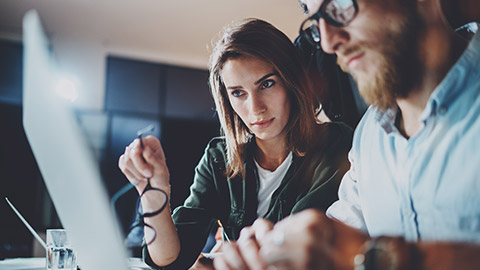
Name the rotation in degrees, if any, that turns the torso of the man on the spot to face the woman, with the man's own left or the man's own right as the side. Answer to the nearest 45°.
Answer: approximately 90° to the man's own right

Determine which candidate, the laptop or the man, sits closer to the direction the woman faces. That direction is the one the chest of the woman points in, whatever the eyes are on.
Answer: the laptop

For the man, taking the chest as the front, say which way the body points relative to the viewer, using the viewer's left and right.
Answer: facing the viewer and to the left of the viewer

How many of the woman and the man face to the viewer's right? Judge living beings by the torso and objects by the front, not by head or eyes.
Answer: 0

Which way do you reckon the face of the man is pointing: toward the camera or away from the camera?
toward the camera

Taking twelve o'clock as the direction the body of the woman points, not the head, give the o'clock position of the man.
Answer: The man is roughly at 10 o'clock from the woman.

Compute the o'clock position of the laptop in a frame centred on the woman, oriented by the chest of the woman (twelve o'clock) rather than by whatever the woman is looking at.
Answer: The laptop is roughly at 11 o'clock from the woman.

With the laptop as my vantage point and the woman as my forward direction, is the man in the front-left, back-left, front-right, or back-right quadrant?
front-right
